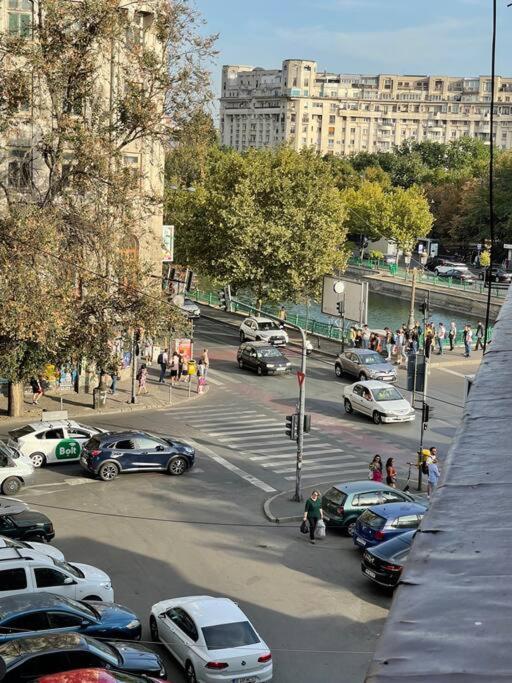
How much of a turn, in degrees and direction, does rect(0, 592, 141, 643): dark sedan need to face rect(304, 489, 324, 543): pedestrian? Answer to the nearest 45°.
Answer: approximately 45° to its left

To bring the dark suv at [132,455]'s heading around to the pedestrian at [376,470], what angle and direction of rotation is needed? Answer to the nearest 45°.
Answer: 0° — it already faces them

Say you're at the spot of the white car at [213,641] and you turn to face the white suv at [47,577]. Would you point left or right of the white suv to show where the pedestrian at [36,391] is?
right

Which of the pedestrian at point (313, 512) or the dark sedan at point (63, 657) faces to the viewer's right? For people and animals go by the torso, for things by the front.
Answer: the dark sedan

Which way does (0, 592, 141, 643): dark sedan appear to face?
to the viewer's right

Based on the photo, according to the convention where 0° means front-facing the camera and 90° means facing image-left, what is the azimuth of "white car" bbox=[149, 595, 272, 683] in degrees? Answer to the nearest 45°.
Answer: approximately 135°

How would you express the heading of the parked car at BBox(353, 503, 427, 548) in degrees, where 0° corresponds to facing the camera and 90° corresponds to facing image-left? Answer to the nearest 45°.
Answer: approximately 225°

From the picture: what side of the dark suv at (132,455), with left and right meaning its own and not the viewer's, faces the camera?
right

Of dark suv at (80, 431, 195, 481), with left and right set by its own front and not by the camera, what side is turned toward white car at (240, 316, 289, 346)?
left

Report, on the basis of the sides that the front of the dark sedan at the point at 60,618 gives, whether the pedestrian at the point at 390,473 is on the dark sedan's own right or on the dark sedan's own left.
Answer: on the dark sedan's own left
